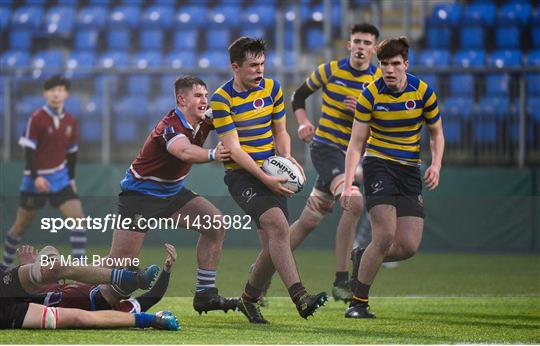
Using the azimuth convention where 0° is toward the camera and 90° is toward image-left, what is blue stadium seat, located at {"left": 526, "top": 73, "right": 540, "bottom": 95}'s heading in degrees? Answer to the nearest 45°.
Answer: approximately 0°

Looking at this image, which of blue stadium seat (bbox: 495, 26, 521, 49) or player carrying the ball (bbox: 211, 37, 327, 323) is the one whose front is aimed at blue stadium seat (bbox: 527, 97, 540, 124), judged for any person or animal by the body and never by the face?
blue stadium seat (bbox: 495, 26, 521, 49)

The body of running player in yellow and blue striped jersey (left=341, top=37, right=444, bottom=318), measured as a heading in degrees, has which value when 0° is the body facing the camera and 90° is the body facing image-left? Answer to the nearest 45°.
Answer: approximately 0°

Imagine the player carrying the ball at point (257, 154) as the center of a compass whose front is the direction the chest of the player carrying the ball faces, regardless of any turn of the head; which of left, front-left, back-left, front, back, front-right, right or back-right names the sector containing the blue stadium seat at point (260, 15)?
back-left

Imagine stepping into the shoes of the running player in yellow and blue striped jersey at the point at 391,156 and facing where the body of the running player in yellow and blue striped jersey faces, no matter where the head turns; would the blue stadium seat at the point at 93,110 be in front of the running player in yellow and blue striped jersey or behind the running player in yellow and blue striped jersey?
behind

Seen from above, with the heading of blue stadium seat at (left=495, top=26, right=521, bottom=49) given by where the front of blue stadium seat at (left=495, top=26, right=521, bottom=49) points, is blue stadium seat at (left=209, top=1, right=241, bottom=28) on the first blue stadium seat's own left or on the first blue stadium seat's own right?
on the first blue stadium seat's own right
